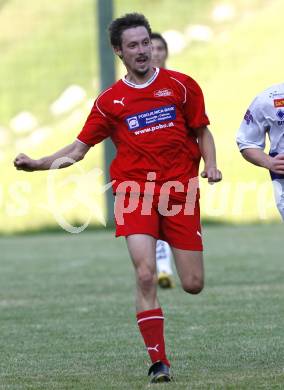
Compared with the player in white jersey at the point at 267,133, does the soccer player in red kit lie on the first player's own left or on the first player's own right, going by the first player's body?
on the first player's own right

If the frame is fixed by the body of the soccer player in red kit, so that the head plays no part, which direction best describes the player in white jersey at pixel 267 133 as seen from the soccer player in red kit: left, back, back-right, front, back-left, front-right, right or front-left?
left

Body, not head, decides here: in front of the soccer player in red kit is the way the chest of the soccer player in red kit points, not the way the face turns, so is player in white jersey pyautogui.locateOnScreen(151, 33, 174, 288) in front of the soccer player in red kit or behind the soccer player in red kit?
behind
